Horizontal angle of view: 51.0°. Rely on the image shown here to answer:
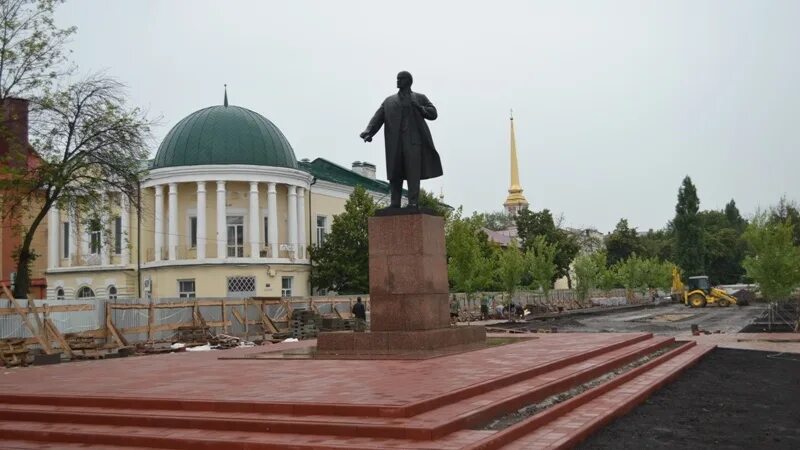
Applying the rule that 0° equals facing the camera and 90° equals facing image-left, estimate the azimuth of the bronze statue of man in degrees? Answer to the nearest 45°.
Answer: approximately 0°

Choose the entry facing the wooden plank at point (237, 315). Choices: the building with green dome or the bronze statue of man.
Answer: the building with green dome

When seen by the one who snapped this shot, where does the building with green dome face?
facing the viewer

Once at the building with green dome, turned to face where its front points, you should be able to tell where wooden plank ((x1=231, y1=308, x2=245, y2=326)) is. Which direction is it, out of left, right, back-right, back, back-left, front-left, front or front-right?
front

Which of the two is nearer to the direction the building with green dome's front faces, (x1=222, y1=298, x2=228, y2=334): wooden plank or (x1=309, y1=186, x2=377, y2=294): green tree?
the wooden plank

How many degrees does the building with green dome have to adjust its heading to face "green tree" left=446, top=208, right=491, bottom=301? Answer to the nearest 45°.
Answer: approximately 90° to its left

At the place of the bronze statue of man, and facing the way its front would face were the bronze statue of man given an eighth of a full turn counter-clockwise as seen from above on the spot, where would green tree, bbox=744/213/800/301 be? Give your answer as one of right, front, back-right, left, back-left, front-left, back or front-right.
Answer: left

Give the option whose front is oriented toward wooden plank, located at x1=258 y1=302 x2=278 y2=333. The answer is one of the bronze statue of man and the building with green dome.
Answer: the building with green dome

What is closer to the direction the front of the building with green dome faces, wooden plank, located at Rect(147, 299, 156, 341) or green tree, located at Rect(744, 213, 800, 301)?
the wooden plank

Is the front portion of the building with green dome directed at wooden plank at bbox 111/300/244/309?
yes

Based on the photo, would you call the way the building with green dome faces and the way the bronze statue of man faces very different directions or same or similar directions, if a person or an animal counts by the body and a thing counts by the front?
same or similar directions

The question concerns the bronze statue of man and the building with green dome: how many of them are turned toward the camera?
2

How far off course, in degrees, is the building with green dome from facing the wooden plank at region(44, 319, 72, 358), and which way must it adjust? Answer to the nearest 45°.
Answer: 0° — it already faces it

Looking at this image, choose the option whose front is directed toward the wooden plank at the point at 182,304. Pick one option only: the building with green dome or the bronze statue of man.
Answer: the building with green dome
